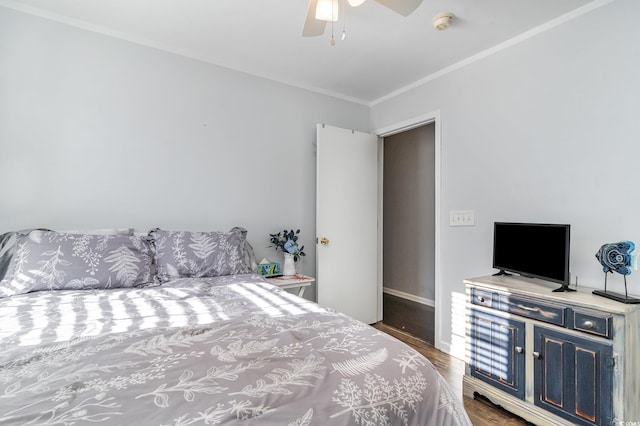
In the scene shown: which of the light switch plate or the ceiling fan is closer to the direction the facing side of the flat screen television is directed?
the ceiling fan

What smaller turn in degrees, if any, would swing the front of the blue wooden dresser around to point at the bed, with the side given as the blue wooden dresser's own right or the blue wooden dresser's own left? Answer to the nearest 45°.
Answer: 0° — it already faces it

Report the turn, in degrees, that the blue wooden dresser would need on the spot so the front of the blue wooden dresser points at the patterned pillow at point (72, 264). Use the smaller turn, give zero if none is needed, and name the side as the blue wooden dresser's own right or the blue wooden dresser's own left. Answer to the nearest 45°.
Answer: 0° — it already faces it

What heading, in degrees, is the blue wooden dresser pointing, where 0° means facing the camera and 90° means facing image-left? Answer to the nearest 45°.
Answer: approximately 45°

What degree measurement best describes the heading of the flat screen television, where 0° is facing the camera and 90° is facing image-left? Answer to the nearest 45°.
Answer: approximately 45°

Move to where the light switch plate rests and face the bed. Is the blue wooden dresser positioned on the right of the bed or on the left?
left

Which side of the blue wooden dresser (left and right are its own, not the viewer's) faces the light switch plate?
right
